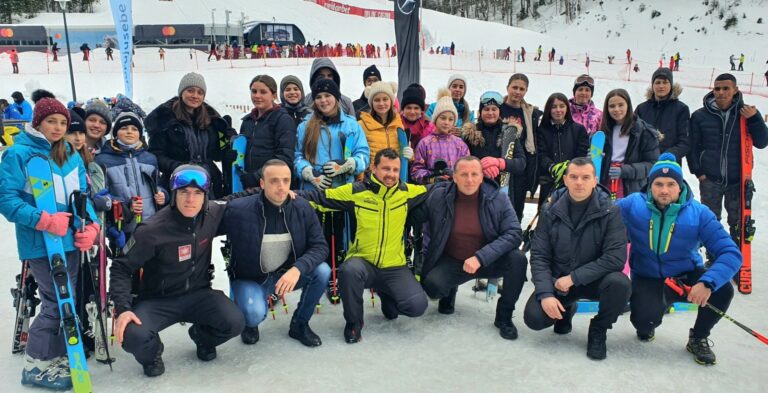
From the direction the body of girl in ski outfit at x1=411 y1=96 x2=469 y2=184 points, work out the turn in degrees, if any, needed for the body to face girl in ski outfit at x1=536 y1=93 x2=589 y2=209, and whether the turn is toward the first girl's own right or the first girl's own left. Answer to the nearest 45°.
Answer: approximately 135° to the first girl's own left

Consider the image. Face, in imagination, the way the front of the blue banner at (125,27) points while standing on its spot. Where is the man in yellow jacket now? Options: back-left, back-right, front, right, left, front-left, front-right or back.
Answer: front

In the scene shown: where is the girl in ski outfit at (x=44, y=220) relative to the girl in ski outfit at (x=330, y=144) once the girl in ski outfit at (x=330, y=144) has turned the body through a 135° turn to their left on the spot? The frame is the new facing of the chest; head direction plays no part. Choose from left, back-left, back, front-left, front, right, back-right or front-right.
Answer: back

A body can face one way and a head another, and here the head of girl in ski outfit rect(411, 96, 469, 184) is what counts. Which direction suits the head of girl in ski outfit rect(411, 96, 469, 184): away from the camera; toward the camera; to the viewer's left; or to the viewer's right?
toward the camera

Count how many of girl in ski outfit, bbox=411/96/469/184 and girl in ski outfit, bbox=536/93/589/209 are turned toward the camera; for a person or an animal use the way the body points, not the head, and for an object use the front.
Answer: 2

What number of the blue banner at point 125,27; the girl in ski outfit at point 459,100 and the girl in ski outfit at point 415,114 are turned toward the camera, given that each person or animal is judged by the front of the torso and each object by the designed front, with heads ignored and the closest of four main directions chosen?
3

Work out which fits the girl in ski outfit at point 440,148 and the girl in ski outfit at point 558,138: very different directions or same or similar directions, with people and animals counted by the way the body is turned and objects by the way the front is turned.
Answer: same or similar directions

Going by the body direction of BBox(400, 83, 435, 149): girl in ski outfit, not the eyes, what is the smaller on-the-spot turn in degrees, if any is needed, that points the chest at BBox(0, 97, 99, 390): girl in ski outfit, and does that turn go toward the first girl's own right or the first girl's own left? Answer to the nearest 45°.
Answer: approximately 45° to the first girl's own right

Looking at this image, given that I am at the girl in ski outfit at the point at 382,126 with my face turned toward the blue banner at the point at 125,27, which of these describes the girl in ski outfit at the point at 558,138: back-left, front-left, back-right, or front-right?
back-right

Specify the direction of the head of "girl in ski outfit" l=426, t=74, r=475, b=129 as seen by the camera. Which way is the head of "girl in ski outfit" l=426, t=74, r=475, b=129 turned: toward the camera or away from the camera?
toward the camera

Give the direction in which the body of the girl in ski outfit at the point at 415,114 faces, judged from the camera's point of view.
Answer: toward the camera

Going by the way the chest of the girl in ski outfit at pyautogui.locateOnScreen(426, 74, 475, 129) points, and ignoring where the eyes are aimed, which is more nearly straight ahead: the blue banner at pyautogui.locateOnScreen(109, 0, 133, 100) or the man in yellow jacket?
the man in yellow jacket

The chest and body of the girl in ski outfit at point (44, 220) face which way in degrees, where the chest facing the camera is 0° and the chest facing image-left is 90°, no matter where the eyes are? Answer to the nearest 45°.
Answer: approximately 315°

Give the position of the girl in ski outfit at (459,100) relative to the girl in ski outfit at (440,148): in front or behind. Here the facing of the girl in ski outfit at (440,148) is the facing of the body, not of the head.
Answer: behind

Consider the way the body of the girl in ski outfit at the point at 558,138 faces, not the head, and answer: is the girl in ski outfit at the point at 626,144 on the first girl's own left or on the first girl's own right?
on the first girl's own left

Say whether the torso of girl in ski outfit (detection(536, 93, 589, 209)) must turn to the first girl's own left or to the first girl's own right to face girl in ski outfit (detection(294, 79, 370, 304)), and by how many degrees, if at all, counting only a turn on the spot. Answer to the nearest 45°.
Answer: approximately 45° to the first girl's own right

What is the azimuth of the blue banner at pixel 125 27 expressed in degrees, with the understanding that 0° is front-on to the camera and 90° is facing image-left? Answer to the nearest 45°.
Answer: approximately 0°

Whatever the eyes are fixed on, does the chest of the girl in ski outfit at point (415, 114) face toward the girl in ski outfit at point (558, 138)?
no

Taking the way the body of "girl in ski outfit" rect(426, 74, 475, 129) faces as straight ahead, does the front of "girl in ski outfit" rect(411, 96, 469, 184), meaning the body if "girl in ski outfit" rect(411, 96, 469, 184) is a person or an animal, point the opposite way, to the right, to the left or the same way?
the same way

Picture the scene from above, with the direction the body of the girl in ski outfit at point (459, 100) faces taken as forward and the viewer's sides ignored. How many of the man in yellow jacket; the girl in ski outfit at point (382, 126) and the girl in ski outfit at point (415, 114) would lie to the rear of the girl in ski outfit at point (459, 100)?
0

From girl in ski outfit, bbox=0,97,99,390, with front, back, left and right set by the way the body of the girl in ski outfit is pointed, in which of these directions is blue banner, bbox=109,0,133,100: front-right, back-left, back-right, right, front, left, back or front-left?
back-left

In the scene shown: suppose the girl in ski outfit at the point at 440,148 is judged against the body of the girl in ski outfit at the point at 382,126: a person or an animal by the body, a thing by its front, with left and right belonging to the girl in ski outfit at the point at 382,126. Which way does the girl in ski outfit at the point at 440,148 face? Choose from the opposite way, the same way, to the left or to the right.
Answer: the same way

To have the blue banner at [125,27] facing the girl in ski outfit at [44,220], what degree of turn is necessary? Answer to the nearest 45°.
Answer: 0° — it already faces them
